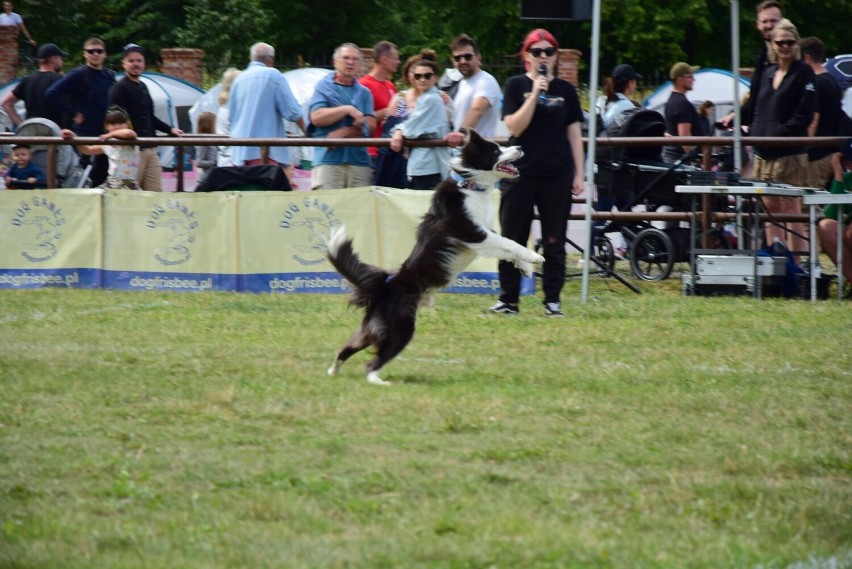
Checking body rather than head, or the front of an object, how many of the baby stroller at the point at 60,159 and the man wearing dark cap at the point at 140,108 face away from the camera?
0

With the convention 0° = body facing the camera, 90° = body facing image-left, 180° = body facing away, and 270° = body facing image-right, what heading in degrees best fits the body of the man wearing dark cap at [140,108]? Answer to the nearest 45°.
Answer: approximately 315°

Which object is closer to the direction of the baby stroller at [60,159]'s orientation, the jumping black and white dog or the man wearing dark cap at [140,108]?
the jumping black and white dog

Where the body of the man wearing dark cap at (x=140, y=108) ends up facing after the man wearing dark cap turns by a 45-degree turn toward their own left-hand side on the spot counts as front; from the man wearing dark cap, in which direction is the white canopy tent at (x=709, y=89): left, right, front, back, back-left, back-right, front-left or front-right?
front-left

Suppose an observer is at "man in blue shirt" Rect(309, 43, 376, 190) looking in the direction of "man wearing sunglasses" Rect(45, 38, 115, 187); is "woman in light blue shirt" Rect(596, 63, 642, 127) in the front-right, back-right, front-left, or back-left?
back-right

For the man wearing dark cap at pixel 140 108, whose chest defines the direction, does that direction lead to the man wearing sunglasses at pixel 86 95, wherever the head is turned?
no

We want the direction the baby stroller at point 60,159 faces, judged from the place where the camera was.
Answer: facing the viewer and to the left of the viewer

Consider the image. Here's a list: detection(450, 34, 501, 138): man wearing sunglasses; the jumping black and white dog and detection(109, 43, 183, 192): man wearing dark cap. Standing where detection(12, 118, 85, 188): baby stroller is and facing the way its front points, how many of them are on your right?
0

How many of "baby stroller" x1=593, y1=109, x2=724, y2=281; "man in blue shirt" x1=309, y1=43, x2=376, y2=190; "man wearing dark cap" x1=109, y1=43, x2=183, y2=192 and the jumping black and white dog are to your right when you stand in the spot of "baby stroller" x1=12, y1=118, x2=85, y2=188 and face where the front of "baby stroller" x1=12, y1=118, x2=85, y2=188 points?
0

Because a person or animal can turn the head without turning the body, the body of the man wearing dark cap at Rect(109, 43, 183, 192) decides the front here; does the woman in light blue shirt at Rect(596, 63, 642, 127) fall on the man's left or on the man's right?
on the man's left

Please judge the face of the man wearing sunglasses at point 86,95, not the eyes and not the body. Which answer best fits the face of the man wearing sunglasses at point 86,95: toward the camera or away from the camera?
toward the camera

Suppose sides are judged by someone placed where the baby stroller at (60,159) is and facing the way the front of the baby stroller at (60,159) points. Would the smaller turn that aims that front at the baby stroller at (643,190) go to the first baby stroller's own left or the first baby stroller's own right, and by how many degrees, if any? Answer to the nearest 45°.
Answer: approximately 135° to the first baby stroller's own left
